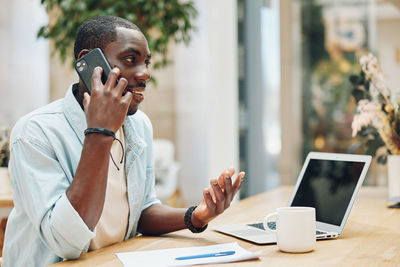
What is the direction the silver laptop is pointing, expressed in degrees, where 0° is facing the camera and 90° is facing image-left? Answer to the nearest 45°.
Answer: approximately 45°

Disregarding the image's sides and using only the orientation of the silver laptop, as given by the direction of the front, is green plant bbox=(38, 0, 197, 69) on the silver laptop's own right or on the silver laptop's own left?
on the silver laptop's own right

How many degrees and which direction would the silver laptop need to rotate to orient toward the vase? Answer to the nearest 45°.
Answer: approximately 180°

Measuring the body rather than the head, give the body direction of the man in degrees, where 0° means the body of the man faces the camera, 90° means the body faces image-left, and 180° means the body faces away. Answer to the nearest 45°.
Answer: approximately 315°

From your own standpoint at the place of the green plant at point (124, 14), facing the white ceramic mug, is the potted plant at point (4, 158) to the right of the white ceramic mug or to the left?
right

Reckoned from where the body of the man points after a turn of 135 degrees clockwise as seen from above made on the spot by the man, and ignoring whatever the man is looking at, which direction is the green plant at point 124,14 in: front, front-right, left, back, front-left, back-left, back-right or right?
right
